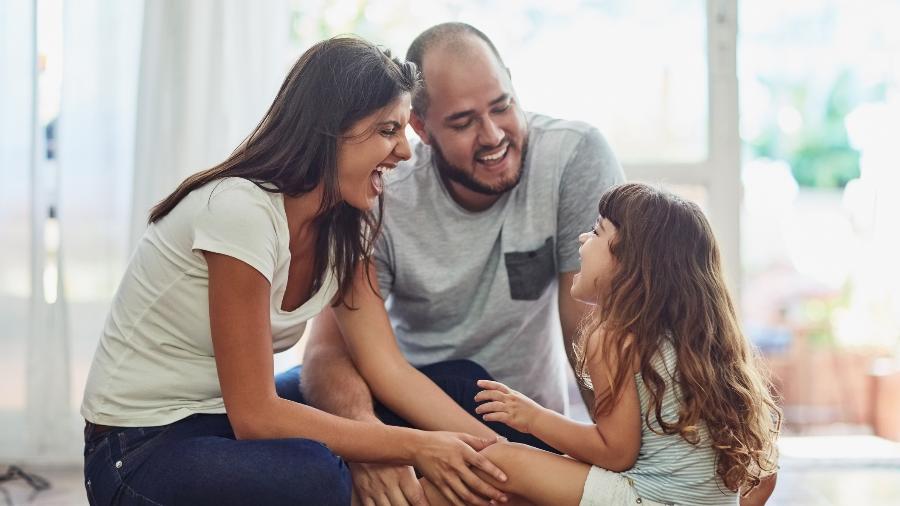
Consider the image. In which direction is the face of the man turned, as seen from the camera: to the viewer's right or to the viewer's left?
to the viewer's right

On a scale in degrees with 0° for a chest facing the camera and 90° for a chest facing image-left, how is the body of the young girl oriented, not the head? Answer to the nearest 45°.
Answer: approximately 90°

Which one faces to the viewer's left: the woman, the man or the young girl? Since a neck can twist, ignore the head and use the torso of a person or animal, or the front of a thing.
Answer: the young girl

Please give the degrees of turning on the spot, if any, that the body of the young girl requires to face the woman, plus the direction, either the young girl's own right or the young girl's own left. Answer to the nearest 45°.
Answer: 0° — they already face them

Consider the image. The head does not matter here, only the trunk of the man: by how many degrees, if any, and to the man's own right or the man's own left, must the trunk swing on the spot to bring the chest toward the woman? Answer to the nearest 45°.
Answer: approximately 45° to the man's own right

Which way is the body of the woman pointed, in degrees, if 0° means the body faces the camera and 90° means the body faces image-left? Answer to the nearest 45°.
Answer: approximately 270°

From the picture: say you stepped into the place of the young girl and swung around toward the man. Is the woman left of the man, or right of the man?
left

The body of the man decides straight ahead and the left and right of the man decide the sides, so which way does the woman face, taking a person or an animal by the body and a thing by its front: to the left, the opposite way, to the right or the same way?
to the left

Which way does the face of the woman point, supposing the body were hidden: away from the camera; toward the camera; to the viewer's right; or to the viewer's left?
to the viewer's right

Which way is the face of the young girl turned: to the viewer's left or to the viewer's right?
to the viewer's left
